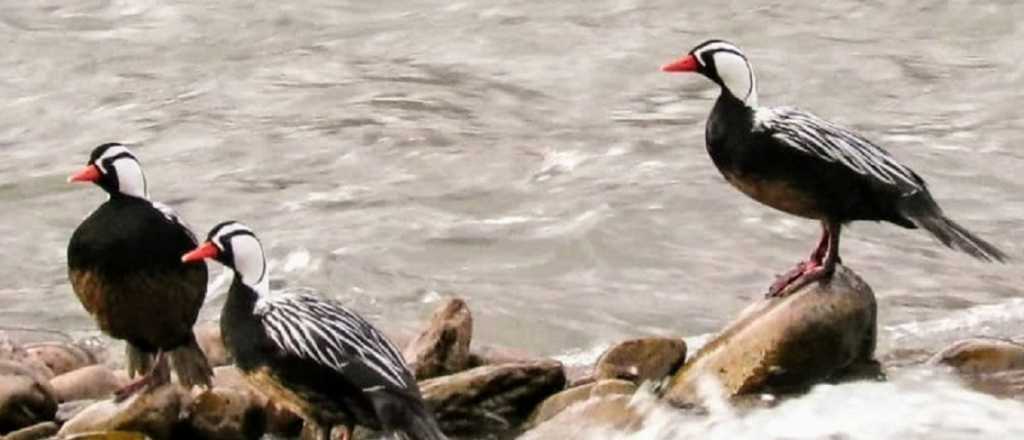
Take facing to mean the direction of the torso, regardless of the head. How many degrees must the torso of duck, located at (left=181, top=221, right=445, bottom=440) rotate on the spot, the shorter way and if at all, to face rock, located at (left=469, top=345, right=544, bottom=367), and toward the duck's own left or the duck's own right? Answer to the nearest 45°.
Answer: approximately 135° to the duck's own right

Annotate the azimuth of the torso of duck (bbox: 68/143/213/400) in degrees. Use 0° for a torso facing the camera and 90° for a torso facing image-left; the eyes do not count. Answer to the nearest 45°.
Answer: approximately 45°

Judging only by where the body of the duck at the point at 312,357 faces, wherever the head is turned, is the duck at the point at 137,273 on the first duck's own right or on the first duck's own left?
on the first duck's own right

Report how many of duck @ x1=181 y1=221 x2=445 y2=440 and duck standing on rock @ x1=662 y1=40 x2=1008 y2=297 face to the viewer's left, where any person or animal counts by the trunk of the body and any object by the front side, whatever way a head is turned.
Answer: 2

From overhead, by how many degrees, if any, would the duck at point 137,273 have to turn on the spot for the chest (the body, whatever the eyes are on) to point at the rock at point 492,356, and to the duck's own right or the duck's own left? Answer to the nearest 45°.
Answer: approximately 135° to the duck's own left

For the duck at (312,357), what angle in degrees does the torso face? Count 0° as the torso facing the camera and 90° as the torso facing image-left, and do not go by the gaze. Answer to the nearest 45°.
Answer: approximately 90°

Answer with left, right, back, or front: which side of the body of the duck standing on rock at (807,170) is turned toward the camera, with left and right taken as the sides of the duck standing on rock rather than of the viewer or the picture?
left

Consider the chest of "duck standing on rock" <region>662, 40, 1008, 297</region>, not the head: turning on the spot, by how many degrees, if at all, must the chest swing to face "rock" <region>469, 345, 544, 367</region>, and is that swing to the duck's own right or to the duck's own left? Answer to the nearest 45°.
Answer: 0° — it already faces it
